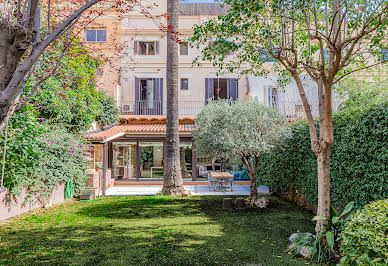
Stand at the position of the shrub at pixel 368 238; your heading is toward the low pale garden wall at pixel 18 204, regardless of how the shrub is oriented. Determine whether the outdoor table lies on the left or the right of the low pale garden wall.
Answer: right

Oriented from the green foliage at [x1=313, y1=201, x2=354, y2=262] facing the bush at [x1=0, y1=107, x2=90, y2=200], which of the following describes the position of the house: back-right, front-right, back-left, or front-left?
front-right

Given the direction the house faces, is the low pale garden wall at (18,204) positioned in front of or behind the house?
in front

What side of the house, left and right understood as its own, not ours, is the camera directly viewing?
front

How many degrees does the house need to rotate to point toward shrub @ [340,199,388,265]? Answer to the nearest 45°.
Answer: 0° — it already faces it

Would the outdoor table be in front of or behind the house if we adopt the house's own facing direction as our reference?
in front

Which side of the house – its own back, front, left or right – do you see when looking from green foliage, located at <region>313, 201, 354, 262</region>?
front
